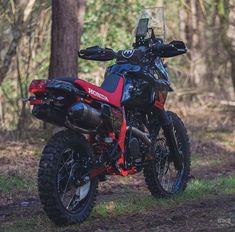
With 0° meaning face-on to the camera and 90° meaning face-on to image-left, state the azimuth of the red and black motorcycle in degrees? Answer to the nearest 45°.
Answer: approximately 225°
